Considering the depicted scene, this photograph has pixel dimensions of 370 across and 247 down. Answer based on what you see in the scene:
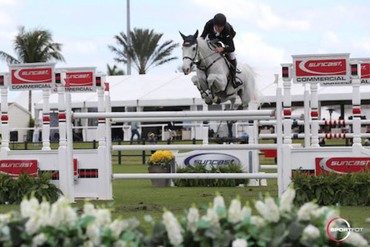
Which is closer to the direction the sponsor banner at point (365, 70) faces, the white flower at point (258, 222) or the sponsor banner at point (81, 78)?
the white flower

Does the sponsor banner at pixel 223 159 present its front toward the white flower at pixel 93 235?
yes

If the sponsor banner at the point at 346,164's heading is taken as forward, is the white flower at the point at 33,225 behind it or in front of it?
in front

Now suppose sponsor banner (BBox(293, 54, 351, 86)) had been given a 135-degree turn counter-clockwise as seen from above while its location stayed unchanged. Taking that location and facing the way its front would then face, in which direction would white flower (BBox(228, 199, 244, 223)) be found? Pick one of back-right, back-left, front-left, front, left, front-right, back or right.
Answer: back-right

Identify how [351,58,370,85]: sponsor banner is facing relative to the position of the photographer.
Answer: facing the viewer

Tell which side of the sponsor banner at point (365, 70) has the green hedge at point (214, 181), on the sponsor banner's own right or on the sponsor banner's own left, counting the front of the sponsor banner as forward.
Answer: on the sponsor banner's own right

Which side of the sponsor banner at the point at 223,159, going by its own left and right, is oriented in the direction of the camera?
front

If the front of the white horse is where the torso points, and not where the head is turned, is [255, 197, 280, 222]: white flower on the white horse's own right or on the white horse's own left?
on the white horse's own left

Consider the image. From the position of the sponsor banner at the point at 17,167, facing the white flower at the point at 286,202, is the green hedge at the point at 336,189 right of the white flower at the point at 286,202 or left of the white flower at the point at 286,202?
left

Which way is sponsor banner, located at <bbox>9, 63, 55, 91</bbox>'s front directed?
toward the camera

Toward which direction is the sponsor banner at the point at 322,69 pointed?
toward the camera

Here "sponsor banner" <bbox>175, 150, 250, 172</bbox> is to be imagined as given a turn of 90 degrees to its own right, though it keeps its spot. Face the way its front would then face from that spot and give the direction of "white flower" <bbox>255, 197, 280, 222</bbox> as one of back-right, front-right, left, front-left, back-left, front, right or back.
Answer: left

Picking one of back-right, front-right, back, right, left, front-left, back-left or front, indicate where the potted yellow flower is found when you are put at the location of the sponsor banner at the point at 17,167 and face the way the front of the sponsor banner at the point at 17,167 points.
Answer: back-left

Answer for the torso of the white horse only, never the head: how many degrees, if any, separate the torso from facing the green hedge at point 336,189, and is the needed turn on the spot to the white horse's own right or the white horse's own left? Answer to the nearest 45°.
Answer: approximately 90° to the white horse's own left

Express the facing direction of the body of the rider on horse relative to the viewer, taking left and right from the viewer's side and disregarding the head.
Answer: facing the viewer and to the left of the viewer

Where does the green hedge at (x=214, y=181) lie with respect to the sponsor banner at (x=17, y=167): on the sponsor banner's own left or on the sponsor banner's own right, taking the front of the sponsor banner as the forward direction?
on the sponsor banner's own left
